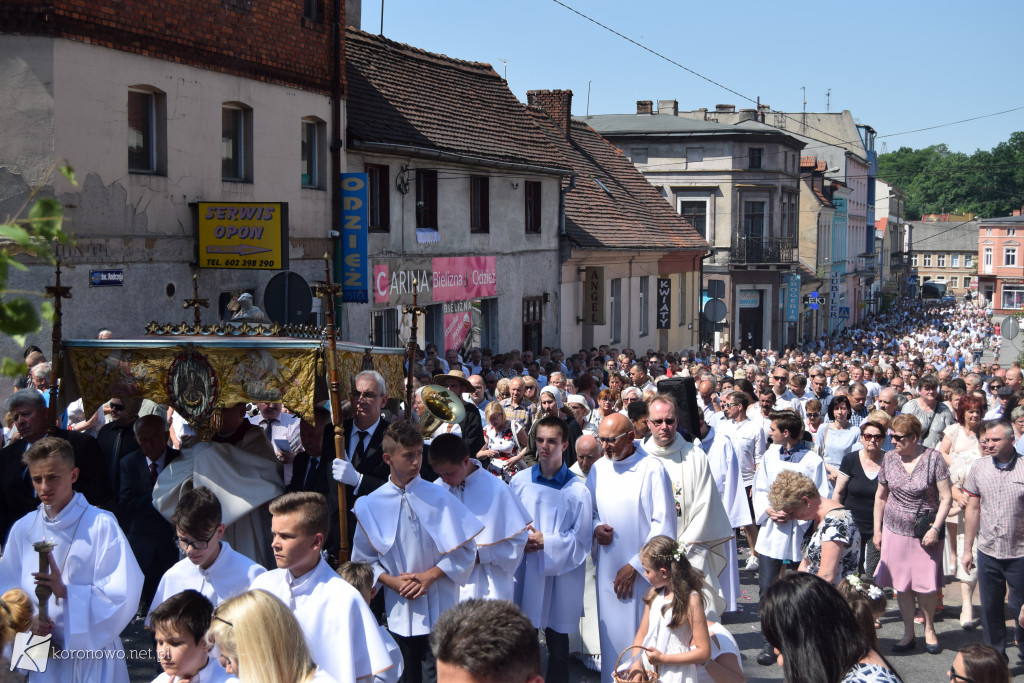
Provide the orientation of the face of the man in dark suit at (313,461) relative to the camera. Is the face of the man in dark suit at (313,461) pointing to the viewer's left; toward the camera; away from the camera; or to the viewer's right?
toward the camera

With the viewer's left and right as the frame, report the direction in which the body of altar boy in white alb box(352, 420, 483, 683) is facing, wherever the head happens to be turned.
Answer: facing the viewer

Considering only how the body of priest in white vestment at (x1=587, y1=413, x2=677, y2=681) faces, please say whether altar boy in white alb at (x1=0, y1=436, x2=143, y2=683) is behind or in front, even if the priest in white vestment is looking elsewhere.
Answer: in front

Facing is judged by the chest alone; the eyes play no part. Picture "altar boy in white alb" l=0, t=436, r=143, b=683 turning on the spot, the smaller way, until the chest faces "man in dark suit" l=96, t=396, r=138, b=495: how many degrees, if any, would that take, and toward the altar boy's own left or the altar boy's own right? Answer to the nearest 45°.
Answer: approximately 135° to the altar boy's own right

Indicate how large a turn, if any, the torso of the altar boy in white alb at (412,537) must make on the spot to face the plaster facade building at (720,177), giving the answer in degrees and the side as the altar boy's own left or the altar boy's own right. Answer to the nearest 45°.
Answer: approximately 180°

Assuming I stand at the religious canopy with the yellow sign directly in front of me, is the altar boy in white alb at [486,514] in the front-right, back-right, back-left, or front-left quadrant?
back-right

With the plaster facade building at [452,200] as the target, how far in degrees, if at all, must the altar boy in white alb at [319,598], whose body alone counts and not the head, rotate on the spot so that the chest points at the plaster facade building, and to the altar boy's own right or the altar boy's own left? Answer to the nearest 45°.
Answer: approximately 135° to the altar boy's own right

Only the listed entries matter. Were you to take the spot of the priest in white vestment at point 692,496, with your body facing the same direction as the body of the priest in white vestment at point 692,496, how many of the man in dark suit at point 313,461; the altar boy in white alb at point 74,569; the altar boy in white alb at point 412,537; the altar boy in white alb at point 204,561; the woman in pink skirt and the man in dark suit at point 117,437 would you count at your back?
1

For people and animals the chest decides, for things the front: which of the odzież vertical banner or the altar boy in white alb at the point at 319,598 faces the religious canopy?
the odzież vertical banner

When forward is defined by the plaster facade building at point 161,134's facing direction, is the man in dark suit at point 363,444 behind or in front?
in front

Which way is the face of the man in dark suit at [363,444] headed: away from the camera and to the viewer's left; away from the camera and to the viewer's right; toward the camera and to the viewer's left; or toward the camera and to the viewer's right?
toward the camera and to the viewer's left

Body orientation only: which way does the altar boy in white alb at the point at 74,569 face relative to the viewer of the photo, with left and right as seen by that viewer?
facing the viewer and to the left of the viewer
